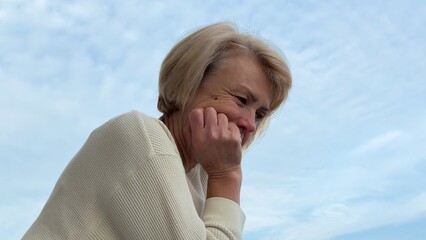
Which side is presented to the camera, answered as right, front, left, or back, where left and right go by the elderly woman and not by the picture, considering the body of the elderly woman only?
right
